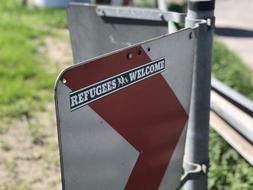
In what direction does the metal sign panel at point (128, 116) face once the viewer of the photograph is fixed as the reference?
facing the viewer and to the right of the viewer

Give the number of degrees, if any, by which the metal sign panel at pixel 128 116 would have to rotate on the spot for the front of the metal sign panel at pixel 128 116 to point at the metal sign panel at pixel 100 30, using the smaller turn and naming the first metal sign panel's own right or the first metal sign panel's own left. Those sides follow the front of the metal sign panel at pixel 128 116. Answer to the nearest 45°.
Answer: approximately 135° to the first metal sign panel's own left
